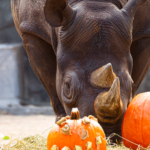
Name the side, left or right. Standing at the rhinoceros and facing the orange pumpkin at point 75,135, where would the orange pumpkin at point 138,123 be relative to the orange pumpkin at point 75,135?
left

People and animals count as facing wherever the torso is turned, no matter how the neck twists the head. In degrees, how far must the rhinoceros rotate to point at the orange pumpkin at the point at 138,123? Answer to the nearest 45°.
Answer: approximately 45° to its left

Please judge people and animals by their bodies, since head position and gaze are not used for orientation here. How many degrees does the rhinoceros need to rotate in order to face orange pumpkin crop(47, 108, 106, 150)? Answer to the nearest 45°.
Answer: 0° — it already faces it

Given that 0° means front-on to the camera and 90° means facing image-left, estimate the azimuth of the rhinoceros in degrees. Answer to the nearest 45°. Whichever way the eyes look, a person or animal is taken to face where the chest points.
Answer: approximately 0°
